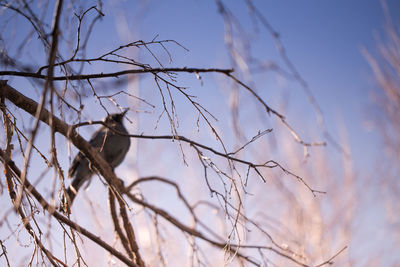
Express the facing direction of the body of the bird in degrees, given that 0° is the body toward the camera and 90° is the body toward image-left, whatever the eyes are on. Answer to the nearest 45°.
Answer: approximately 270°
